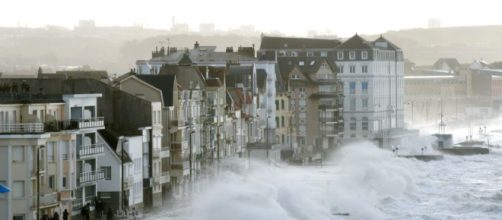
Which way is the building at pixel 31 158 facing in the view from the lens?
facing the viewer and to the right of the viewer
